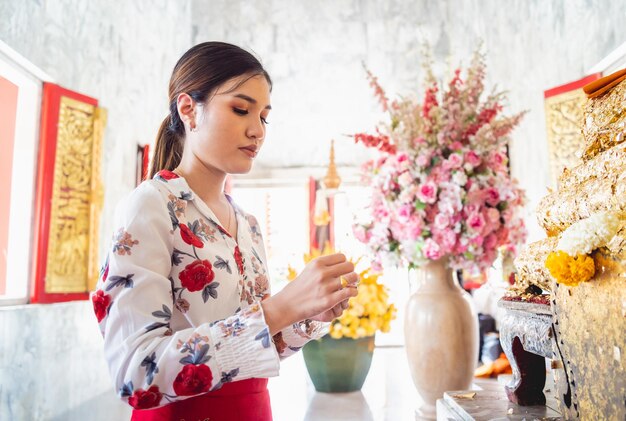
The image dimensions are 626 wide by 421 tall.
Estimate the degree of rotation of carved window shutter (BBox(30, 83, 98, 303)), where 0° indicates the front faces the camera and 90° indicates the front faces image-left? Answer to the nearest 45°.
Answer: approximately 315°

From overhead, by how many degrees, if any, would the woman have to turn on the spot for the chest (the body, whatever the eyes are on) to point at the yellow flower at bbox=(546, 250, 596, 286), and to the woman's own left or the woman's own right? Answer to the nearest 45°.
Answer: approximately 45° to the woman's own left

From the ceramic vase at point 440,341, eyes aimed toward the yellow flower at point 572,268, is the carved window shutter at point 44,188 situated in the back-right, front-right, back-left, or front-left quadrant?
back-right

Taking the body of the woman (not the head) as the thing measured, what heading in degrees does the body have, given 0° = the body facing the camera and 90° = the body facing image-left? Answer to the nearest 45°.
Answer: approximately 315°

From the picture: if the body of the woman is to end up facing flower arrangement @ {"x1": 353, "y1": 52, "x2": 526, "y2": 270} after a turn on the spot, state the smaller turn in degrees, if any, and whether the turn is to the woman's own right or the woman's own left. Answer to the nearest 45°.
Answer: approximately 90° to the woman's own left

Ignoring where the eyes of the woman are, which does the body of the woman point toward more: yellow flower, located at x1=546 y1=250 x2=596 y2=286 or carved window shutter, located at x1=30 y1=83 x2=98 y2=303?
the yellow flower

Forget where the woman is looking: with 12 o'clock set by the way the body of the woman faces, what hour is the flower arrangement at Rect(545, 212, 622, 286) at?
The flower arrangement is roughly at 11 o'clock from the woman.

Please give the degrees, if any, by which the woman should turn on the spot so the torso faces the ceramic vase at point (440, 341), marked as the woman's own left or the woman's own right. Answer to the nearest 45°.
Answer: approximately 90° to the woman's own left
